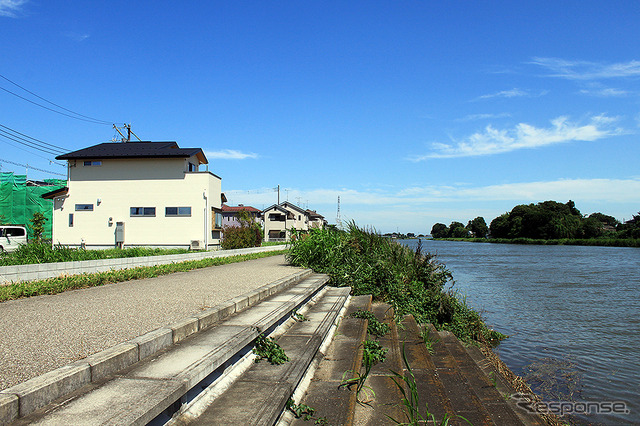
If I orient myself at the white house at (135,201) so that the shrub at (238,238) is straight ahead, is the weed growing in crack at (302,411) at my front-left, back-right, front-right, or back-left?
front-right

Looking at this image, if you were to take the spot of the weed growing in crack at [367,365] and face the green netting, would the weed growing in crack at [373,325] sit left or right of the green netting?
right

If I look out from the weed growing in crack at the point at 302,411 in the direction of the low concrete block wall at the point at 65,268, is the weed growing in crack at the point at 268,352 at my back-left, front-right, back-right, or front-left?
front-right

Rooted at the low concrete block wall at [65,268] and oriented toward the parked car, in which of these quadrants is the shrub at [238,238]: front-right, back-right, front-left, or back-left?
front-right

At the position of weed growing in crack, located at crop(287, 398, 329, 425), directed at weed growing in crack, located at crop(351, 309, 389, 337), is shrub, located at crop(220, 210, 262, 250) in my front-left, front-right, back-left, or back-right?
front-left
